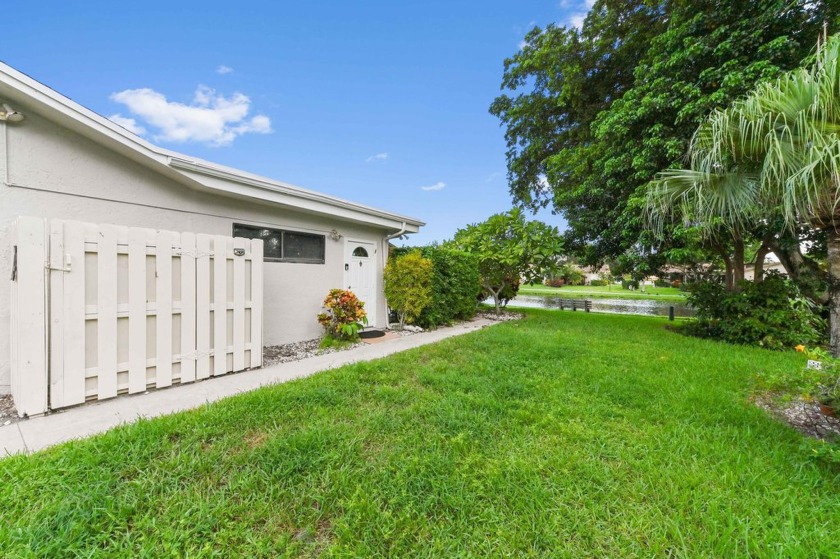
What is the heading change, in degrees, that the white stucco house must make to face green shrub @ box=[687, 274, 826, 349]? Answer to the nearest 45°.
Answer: approximately 45° to its left

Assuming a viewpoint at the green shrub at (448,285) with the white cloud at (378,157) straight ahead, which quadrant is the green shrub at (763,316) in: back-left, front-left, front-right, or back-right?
back-right

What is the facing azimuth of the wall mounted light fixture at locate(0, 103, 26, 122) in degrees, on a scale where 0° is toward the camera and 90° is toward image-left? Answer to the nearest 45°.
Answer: approximately 315°

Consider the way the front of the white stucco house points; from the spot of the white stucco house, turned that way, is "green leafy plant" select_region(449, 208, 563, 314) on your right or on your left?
on your left

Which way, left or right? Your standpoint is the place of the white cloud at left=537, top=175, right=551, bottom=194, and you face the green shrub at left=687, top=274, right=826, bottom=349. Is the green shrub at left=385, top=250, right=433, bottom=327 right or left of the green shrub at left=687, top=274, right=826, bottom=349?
right

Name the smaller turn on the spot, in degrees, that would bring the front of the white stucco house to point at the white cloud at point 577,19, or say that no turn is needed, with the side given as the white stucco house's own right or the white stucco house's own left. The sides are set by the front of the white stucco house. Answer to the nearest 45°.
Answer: approximately 45° to the white stucco house's own left

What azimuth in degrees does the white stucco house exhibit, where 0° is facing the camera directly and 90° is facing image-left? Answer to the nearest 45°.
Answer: approximately 315°
